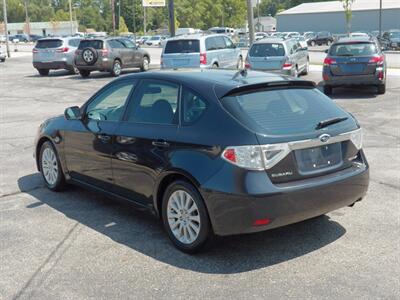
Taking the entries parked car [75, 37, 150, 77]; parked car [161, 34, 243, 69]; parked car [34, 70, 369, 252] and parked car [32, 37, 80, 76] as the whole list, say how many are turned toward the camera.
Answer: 0

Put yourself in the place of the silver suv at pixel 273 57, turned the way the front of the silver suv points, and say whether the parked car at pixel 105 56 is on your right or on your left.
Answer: on your left

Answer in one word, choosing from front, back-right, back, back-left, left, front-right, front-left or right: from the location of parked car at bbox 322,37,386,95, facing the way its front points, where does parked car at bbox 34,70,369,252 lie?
back

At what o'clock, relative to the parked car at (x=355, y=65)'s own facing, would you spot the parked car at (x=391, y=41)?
the parked car at (x=391, y=41) is roughly at 12 o'clock from the parked car at (x=355, y=65).

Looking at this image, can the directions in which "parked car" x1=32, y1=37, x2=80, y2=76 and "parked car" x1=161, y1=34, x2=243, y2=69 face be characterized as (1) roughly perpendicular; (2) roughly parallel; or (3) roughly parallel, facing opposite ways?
roughly parallel

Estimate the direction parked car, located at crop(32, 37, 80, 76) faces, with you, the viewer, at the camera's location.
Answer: facing away from the viewer and to the right of the viewer

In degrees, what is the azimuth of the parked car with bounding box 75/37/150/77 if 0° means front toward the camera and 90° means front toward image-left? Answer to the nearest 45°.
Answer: approximately 225°

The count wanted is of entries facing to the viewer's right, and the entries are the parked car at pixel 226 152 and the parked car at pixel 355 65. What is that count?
0

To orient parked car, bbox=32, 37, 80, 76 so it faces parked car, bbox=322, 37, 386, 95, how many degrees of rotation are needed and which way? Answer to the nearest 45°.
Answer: approximately 90° to its right

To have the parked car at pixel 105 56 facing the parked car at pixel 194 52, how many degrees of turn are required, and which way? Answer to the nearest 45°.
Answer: approximately 90° to its right

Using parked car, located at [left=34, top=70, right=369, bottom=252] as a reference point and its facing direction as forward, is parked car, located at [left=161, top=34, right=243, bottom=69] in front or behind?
in front

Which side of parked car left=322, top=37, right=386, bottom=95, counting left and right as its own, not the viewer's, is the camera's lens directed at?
back

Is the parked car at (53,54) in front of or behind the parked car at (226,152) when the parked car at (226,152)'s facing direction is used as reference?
in front
